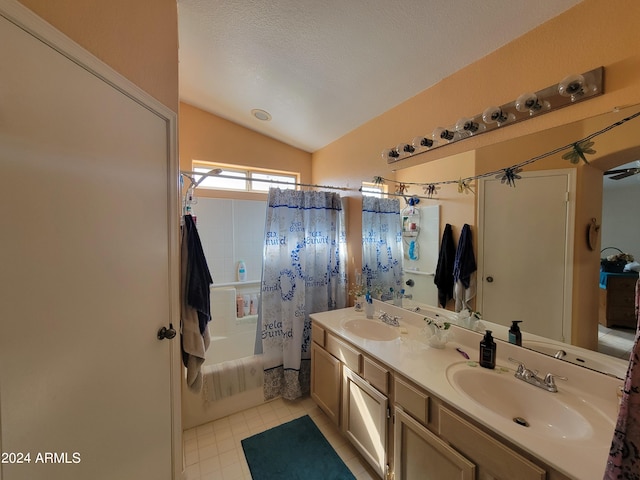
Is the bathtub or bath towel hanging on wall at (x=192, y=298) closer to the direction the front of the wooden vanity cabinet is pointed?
the bath towel hanging on wall

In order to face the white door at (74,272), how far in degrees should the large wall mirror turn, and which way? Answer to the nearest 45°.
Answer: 0° — it already faces it

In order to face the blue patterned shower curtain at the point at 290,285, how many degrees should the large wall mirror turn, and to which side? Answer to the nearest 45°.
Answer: approximately 45° to its right

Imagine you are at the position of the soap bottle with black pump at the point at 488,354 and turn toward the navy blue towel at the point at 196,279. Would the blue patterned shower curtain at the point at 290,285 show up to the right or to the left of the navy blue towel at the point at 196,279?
right

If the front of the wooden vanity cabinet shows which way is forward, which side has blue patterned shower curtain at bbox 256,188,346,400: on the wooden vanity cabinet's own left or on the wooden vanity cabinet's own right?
on the wooden vanity cabinet's own right

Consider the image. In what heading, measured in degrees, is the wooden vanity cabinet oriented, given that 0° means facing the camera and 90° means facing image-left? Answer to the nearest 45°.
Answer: approximately 45°

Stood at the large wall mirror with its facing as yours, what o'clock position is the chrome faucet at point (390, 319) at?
The chrome faucet is roughly at 2 o'clock from the large wall mirror.
